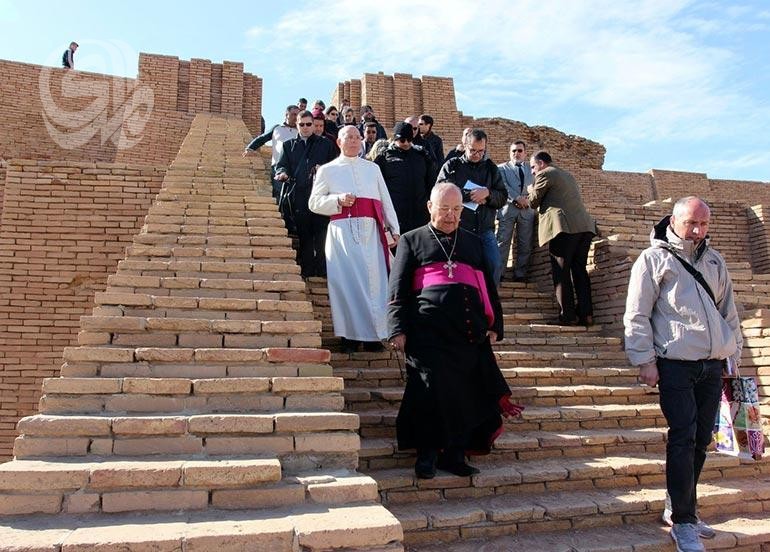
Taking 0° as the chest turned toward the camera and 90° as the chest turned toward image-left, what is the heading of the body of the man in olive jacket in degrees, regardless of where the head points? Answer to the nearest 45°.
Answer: approximately 135°

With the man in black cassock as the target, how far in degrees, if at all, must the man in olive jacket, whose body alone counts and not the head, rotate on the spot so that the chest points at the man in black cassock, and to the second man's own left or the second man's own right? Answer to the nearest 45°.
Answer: approximately 135° to the second man's own left

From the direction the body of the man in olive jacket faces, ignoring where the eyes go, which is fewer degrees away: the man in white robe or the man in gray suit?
the man in gray suit

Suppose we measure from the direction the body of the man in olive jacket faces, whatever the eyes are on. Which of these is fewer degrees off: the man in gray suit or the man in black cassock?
the man in gray suit

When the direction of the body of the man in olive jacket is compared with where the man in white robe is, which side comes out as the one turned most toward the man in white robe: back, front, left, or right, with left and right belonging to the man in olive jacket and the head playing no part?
left
